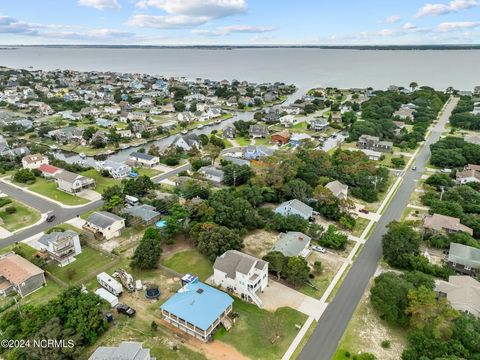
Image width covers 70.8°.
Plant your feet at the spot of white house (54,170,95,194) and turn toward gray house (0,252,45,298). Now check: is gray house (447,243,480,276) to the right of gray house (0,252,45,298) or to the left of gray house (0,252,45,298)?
left

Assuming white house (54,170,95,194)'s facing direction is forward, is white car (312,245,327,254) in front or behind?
in front

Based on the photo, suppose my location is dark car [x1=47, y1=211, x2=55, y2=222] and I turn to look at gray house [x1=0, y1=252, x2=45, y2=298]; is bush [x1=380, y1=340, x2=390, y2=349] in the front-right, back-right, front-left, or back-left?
front-left

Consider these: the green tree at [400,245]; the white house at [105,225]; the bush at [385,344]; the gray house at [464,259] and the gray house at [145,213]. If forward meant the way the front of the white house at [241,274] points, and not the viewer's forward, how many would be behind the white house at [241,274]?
2

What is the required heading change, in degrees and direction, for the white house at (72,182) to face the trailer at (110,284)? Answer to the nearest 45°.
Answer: approximately 45° to its right

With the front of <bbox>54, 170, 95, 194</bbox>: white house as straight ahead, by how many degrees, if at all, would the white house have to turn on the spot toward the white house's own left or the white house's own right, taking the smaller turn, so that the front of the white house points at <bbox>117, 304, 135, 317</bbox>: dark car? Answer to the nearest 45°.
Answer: approximately 45° to the white house's own right

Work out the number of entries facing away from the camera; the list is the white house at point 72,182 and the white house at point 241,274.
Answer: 0

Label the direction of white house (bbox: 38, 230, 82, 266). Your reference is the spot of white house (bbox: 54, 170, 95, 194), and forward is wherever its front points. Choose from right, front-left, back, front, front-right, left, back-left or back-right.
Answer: front-right

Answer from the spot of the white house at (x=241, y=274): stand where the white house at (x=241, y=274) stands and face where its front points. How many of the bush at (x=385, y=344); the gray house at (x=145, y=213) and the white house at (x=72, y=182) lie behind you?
2

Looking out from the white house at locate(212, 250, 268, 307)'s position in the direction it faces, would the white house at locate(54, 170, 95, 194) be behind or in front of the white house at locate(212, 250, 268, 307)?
behind

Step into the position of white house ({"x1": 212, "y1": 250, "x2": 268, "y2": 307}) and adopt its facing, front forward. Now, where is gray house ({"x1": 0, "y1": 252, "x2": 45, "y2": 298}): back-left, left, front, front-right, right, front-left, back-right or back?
back-right

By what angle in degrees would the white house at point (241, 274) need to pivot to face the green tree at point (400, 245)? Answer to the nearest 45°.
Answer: approximately 45° to its left

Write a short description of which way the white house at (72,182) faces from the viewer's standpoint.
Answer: facing the viewer and to the right of the viewer
